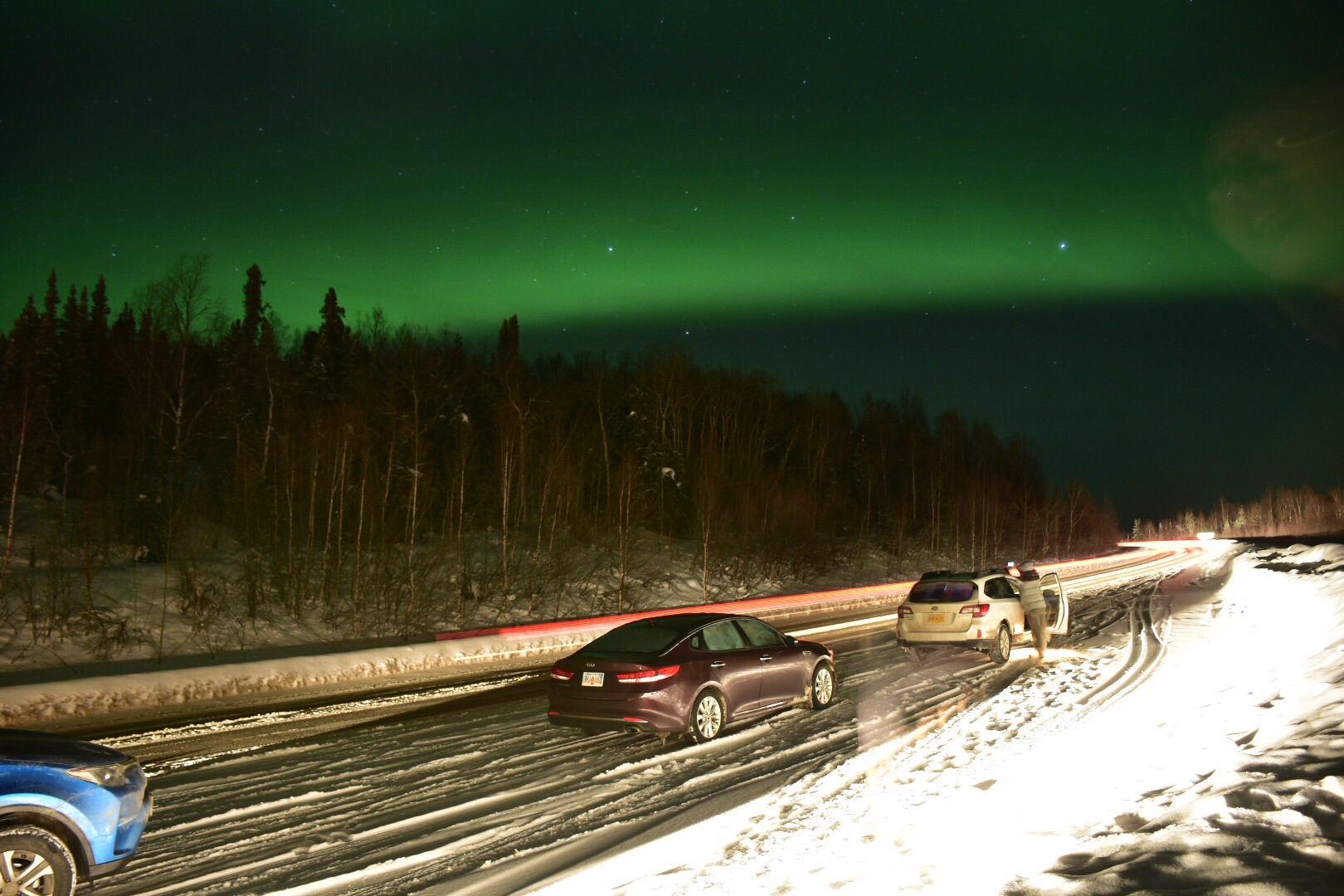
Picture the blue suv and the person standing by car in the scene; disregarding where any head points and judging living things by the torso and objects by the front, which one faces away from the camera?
the person standing by car

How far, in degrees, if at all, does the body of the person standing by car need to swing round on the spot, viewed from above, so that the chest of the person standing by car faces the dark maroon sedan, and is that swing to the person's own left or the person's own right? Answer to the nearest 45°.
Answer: approximately 135° to the person's own left

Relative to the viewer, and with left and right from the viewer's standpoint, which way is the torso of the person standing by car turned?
facing away from the viewer

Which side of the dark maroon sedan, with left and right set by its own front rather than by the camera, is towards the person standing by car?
front

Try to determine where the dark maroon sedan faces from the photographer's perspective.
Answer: facing away from the viewer and to the right of the viewer

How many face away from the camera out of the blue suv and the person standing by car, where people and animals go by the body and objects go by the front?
1

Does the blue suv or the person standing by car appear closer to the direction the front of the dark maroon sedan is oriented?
the person standing by car

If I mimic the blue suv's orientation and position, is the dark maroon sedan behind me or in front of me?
in front

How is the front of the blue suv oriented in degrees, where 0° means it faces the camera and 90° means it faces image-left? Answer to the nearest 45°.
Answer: approximately 270°
